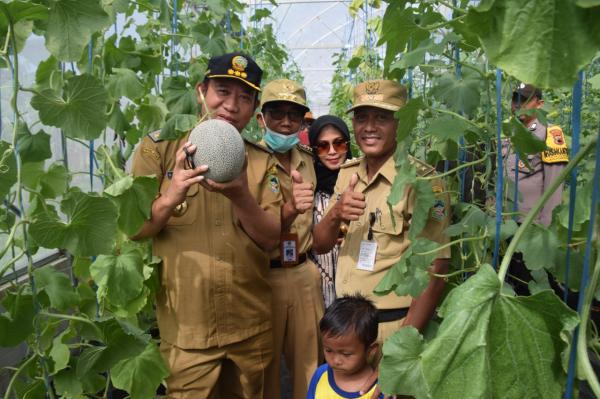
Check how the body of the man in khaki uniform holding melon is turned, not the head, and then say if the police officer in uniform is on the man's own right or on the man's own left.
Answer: on the man's own left

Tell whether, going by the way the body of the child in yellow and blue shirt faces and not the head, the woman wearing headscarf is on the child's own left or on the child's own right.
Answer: on the child's own right

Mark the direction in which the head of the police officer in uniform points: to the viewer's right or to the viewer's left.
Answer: to the viewer's left

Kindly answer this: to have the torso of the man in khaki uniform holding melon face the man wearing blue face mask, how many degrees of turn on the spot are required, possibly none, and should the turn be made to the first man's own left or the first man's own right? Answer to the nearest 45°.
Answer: approximately 135° to the first man's own left

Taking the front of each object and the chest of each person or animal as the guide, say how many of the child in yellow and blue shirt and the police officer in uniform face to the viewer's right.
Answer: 0

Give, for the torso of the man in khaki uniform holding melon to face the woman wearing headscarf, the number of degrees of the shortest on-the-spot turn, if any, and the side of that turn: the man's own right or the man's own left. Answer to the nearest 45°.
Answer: approximately 135° to the man's own left

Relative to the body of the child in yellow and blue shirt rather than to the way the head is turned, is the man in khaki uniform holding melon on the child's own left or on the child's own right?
on the child's own right
